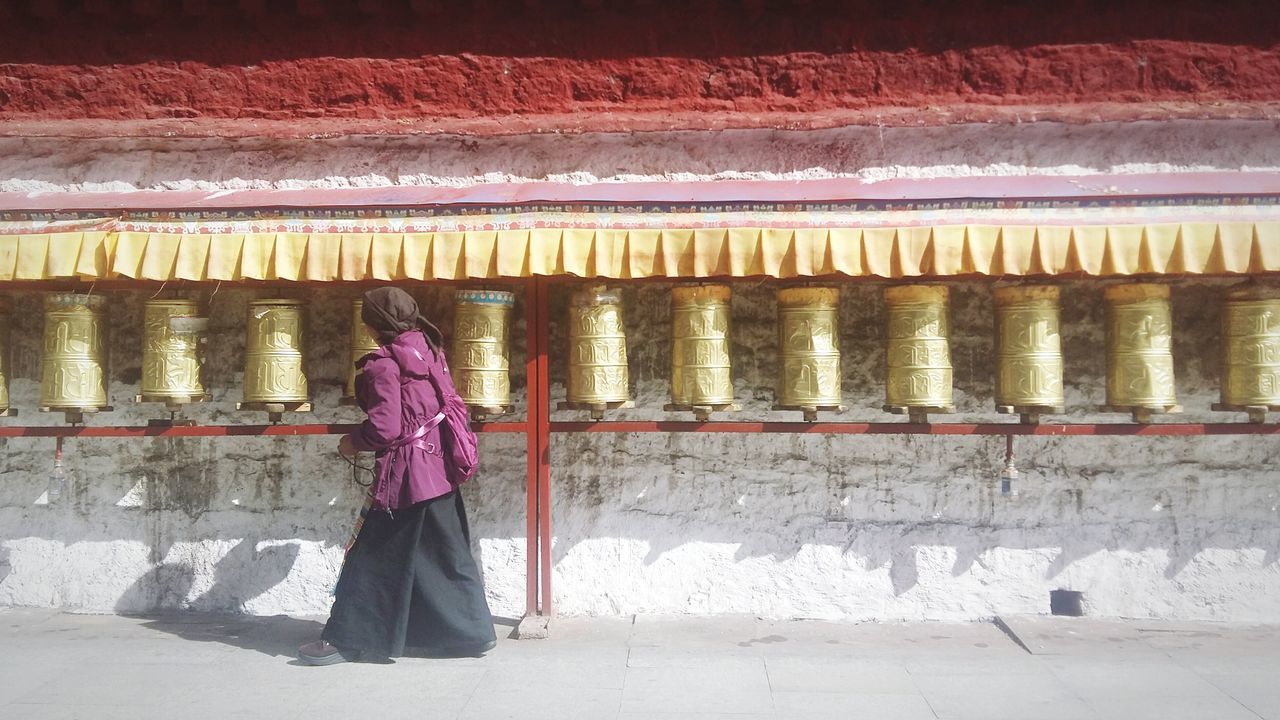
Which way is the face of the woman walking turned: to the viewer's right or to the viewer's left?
to the viewer's left

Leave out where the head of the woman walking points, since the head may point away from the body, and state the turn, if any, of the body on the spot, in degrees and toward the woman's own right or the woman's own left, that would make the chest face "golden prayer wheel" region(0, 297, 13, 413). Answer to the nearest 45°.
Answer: approximately 45° to the woman's own right

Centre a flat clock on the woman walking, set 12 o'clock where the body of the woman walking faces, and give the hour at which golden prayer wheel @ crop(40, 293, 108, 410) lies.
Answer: The golden prayer wheel is roughly at 1 o'clock from the woman walking.

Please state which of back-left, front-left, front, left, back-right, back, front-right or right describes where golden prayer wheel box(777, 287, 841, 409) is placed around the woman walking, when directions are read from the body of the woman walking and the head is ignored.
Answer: back

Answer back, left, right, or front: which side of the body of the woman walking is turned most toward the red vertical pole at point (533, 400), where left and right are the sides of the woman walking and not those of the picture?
back

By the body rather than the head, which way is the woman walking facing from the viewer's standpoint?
to the viewer's left

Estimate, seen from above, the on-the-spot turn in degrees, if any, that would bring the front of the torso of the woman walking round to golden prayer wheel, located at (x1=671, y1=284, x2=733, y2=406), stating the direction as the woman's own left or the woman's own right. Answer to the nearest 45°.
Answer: approximately 180°

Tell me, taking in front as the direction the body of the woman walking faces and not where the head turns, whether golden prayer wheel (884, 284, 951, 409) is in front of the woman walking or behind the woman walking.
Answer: behind

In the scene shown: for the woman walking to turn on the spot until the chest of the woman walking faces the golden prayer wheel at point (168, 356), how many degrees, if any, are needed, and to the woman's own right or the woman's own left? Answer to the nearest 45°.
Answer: approximately 45° to the woman's own right

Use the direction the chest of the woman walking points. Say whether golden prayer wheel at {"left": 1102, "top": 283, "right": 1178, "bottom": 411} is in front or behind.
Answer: behind

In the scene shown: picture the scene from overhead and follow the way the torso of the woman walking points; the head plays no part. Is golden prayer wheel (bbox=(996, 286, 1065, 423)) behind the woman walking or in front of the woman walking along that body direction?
behind

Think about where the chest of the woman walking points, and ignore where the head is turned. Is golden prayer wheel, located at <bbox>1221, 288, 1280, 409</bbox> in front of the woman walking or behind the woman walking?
behind
